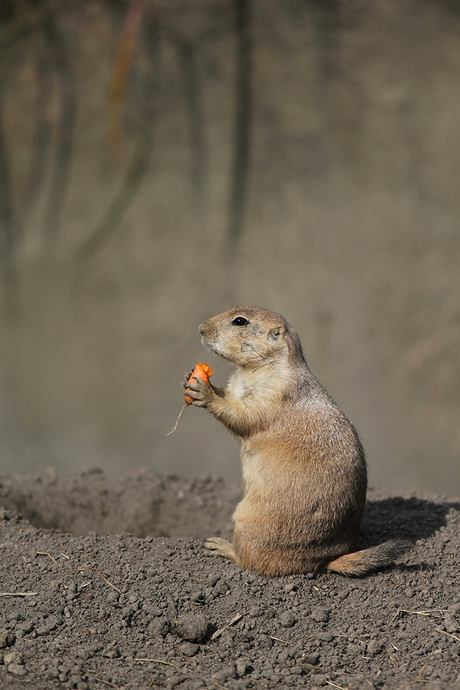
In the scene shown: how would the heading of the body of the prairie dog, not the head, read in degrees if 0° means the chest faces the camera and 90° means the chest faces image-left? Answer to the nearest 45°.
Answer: approximately 90°
